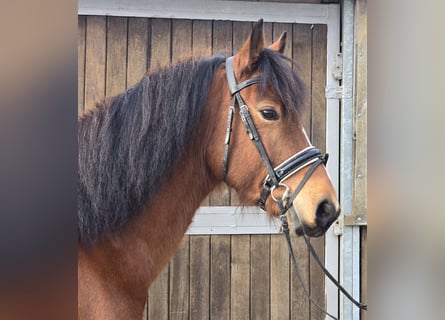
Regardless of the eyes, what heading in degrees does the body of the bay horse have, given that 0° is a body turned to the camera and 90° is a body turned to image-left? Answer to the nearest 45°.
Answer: approximately 270°
